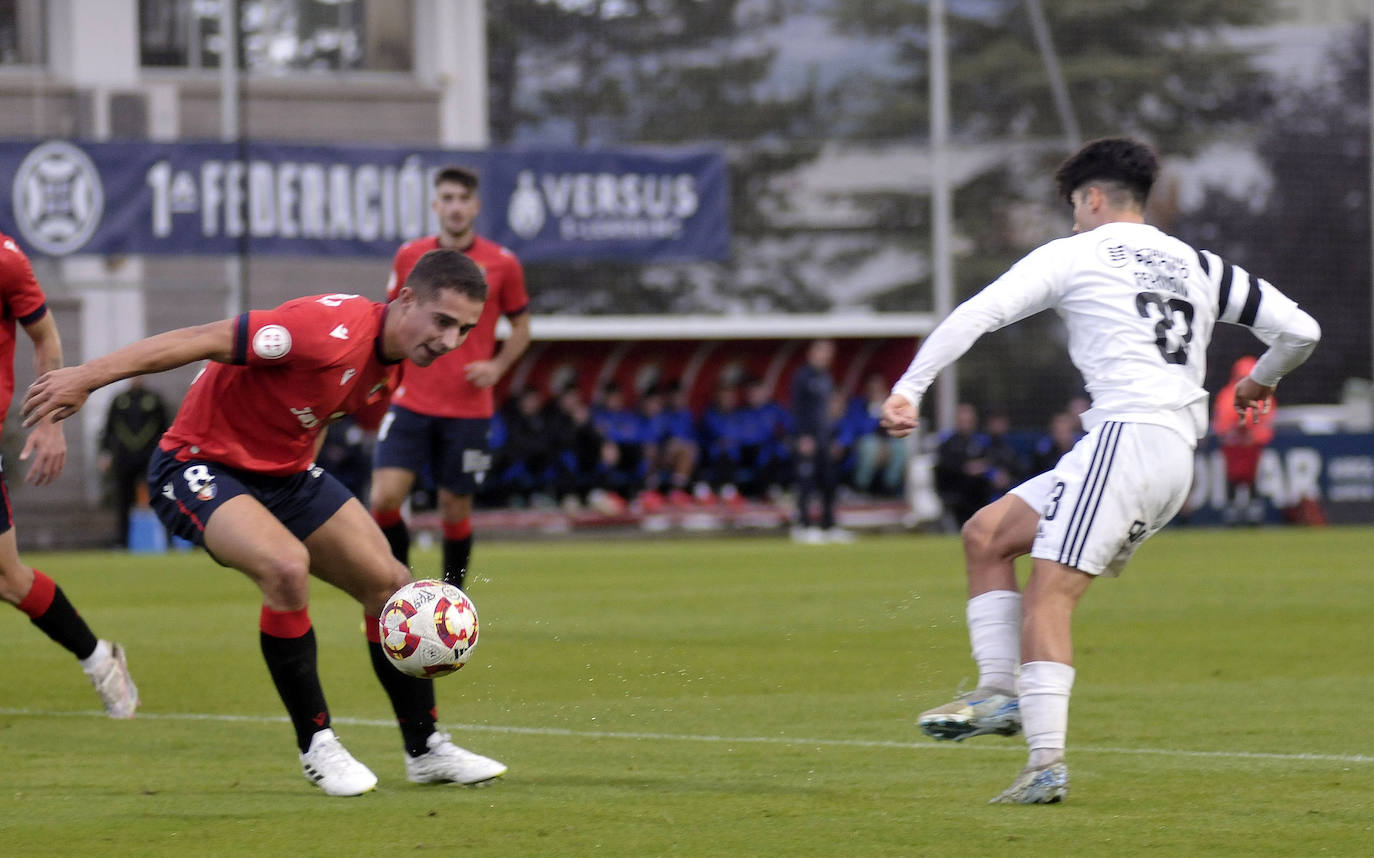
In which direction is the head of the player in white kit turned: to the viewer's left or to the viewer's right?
to the viewer's left

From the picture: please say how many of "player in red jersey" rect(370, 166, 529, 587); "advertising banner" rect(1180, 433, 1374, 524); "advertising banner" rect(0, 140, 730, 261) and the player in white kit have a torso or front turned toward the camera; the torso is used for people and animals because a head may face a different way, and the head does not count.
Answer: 3

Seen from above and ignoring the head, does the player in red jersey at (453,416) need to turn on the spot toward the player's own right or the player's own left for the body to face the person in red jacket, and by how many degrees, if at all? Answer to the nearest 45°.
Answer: approximately 135° to the player's own left

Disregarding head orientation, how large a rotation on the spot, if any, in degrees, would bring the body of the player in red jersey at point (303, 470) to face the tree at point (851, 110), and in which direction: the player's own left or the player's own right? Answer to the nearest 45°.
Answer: approximately 135° to the player's own left

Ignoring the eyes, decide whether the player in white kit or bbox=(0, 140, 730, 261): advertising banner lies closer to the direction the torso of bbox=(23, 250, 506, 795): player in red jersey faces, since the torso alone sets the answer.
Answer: the player in white kit

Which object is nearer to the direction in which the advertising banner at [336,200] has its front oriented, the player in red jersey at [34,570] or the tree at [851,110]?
the player in red jersey

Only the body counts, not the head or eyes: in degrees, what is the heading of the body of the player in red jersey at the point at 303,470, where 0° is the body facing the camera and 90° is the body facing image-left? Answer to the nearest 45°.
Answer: approximately 315°
